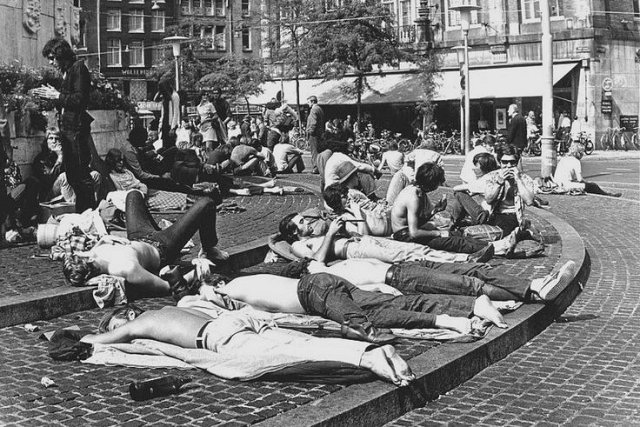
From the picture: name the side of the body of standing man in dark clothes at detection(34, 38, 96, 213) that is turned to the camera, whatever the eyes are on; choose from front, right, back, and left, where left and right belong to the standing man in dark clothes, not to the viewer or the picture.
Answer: left

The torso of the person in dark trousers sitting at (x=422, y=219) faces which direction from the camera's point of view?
to the viewer's right

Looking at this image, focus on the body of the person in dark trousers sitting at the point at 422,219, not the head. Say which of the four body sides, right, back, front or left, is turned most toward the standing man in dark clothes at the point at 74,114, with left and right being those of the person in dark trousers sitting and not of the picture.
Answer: back

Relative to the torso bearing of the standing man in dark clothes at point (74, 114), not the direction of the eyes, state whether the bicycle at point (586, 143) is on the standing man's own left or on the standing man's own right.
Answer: on the standing man's own right

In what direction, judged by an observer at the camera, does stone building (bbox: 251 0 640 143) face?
facing the viewer and to the left of the viewer
